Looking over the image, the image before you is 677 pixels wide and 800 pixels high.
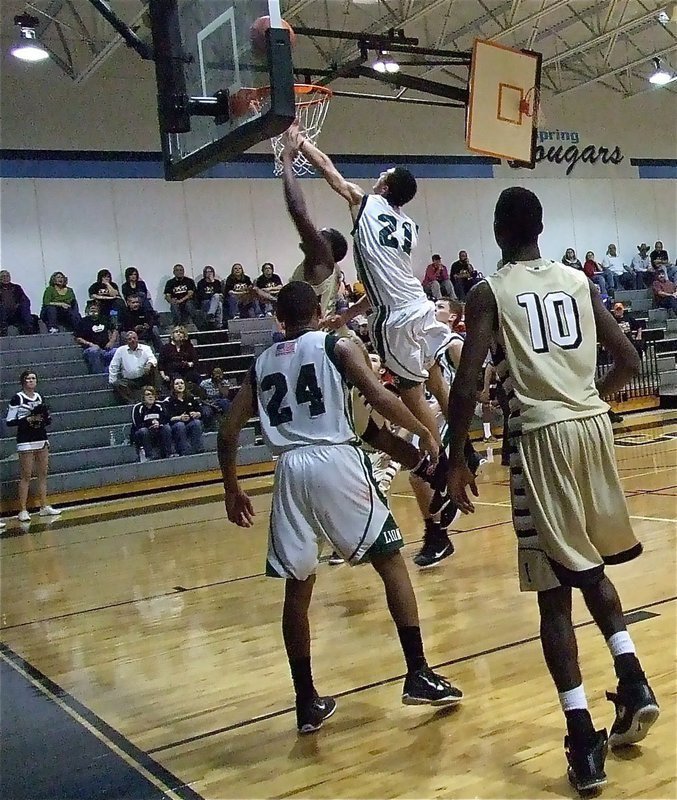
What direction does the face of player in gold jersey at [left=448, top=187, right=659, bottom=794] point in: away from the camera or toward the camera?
away from the camera

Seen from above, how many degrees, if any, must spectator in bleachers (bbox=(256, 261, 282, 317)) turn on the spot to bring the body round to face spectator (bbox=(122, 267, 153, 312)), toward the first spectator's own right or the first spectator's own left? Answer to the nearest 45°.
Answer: approximately 90° to the first spectator's own right

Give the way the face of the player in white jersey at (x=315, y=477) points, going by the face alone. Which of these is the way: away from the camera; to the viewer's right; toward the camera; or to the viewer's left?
away from the camera

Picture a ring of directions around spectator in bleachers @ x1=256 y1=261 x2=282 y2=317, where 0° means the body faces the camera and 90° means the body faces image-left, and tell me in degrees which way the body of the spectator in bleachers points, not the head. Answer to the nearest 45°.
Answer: approximately 0°
